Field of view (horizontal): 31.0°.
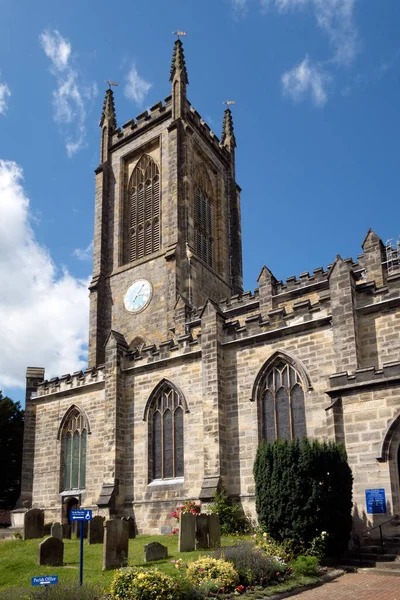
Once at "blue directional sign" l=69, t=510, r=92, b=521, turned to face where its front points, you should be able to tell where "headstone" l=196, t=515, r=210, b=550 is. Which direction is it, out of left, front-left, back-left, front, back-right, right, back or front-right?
back-left

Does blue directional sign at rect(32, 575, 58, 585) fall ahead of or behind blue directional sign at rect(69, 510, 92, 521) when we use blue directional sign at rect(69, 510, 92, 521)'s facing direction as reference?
ahead

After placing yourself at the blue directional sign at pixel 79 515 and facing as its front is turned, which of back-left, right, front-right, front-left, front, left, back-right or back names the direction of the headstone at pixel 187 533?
back-left

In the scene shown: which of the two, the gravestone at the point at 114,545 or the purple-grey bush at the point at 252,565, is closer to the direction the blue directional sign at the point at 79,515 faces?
the purple-grey bush

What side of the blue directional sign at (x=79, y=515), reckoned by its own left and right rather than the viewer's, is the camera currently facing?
front

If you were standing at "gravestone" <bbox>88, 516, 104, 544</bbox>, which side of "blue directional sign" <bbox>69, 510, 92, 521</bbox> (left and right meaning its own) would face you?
back

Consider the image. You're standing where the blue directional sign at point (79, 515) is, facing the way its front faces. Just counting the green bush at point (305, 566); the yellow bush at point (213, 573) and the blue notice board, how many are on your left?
3

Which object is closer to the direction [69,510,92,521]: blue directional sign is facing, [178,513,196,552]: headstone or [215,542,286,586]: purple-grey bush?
the purple-grey bush

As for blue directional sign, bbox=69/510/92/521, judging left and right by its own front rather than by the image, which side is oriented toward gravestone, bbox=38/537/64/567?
back

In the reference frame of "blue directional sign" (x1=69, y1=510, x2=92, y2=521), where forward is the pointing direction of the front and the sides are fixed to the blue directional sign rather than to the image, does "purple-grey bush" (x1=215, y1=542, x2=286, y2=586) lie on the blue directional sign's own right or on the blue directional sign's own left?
on the blue directional sign's own left

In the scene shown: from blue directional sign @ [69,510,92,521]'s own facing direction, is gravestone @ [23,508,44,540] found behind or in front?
behind

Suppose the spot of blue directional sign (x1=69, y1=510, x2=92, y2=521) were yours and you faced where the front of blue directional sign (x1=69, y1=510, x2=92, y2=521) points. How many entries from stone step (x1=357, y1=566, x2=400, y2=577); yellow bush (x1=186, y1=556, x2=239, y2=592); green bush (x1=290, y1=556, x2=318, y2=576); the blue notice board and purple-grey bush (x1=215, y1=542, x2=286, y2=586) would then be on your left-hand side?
5

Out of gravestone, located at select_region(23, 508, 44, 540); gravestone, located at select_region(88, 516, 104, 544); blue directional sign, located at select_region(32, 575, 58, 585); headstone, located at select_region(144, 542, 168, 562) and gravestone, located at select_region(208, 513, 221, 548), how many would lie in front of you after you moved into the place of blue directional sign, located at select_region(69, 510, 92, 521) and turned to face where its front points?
1

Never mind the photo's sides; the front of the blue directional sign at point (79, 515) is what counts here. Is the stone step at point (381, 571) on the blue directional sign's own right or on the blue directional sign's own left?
on the blue directional sign's own left

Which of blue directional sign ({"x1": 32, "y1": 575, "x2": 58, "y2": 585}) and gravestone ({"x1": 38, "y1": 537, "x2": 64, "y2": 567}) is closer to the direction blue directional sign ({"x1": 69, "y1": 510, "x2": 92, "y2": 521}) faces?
the blue directional sign

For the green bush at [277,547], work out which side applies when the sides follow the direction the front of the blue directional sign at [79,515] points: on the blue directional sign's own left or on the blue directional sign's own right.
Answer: on the blue directional sign's own left

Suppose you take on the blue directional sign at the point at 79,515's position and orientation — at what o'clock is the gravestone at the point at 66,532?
The gravestone is roughly at 6 o'clock from the blue directional sign.
